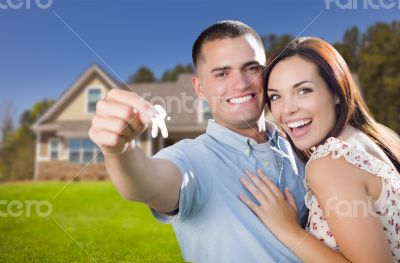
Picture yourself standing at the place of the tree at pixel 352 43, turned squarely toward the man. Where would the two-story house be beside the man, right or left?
right

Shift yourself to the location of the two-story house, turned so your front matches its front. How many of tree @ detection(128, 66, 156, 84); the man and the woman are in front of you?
2

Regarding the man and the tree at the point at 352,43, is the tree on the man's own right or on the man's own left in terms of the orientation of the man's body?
on the man's own left

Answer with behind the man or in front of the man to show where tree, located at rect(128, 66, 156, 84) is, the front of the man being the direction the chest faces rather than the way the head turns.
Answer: behind

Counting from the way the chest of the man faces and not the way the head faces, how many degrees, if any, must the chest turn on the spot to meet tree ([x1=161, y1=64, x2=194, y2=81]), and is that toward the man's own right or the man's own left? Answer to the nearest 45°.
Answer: approximately 135° to the man's own left

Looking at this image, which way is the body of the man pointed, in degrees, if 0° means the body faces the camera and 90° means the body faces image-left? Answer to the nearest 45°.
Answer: approximately 315°

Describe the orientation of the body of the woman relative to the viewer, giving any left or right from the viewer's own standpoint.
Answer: facing to the left of the viewer
